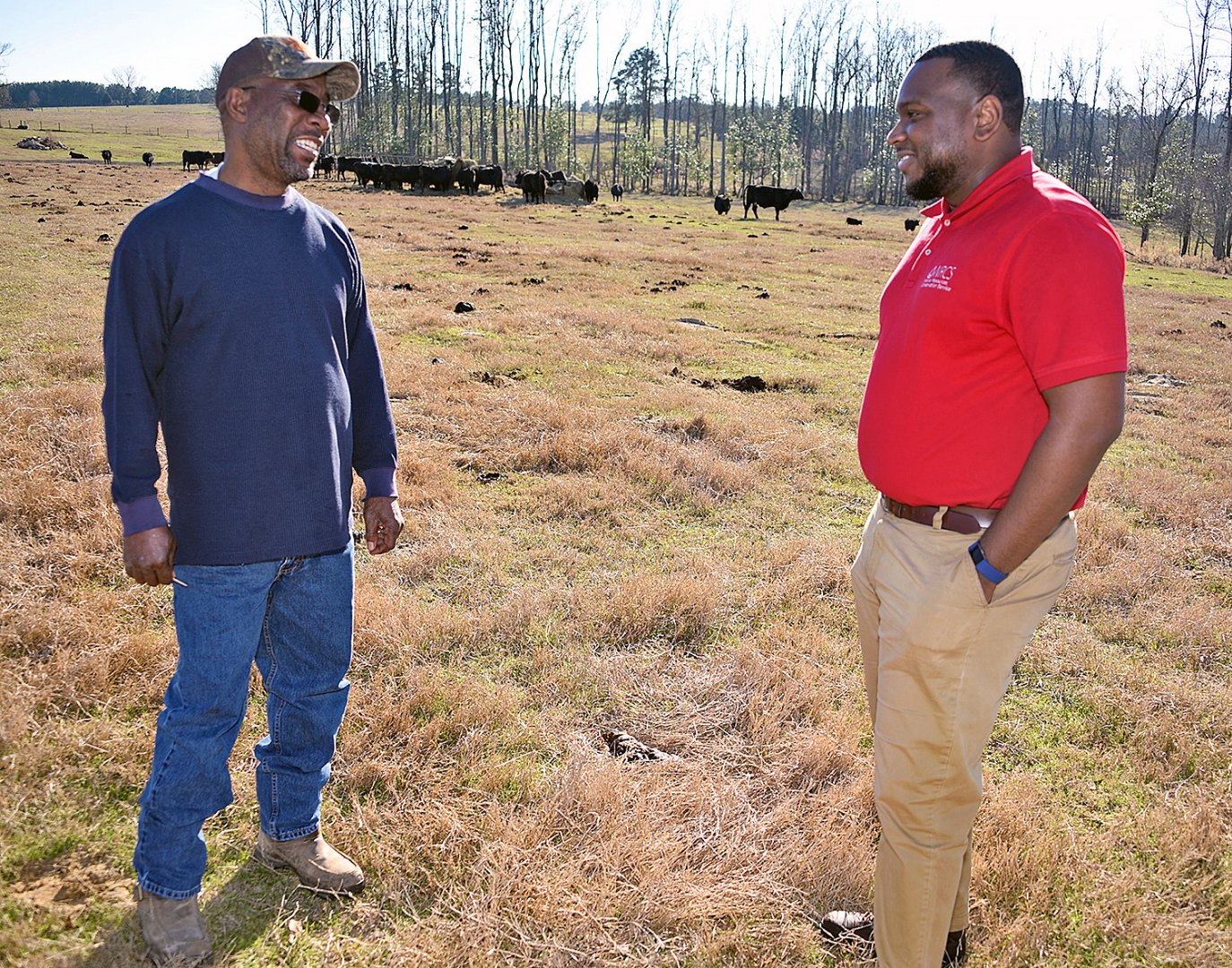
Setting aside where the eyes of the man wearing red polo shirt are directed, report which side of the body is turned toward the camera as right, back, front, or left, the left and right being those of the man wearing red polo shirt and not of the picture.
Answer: left

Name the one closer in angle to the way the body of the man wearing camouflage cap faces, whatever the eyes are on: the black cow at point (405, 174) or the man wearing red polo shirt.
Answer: the man wearing red polo shirt

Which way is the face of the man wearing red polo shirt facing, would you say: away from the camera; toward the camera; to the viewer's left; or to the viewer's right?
to the viewer's left

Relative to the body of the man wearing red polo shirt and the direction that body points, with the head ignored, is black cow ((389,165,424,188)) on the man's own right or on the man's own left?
on the man's own right

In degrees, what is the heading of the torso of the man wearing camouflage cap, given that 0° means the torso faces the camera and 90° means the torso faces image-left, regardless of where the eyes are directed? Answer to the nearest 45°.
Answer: approximately 315°

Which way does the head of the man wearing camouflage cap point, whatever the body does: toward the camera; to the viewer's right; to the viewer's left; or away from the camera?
to the viewer's right

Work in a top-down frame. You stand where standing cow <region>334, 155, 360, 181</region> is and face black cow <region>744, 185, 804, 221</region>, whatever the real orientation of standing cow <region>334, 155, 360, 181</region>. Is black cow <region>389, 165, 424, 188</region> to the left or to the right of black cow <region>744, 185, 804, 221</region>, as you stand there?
right

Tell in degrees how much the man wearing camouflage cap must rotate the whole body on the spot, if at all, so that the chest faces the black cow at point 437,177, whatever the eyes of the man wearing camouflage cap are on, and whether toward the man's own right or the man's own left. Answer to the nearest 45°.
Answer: approximately 135° to the man's own left
